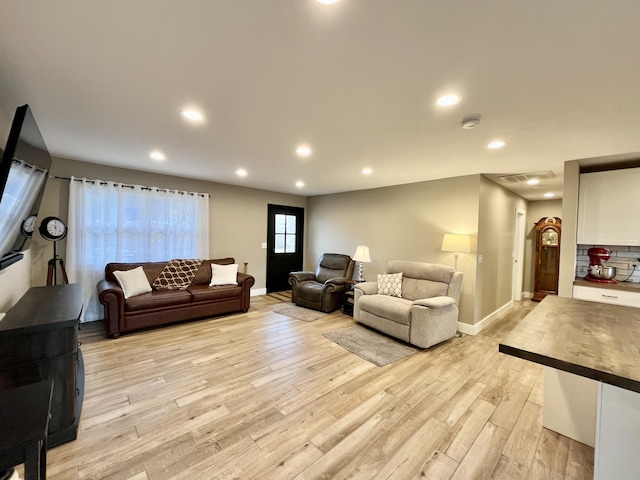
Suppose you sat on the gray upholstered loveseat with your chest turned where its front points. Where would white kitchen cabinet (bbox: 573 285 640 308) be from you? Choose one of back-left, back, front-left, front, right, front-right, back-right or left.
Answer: back-left

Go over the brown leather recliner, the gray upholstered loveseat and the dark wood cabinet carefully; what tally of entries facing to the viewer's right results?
1

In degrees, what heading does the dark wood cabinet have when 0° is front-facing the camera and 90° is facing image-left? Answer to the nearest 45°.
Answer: approximately 270°

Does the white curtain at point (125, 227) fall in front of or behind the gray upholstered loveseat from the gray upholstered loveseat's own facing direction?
in front

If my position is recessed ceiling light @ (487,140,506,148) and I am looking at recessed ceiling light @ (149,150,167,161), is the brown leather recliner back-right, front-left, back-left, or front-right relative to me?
front-right

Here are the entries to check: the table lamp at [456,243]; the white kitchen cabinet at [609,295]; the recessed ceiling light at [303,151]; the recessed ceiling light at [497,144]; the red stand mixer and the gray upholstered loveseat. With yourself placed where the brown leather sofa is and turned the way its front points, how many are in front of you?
6

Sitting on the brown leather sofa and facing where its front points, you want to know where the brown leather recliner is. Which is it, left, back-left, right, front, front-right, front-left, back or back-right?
front-left

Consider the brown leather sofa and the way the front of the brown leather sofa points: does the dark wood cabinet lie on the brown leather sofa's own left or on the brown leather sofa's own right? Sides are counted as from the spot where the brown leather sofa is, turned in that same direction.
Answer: on the brown leather sofa's own right

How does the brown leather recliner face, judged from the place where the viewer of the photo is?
facing the viewer and to the left of the viewer

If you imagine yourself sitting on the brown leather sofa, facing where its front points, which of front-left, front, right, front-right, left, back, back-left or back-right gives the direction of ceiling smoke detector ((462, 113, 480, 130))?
front

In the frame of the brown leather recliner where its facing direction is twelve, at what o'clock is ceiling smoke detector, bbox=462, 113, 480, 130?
The ceiling smoke detector is roughly at 10 o'clock from the brown leather recliner.

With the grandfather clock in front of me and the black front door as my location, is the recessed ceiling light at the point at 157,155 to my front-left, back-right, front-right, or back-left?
back-right

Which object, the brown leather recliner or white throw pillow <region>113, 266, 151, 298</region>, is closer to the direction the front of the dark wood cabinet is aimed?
the brown leather recliner

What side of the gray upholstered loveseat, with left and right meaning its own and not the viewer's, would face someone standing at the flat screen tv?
front

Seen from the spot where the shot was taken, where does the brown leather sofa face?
facing the viewer and to the right of the viewer

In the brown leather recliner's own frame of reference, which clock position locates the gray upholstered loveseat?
The gray upholstered loveseat is roughly at 9 o'clock from the brown leather recliner.
